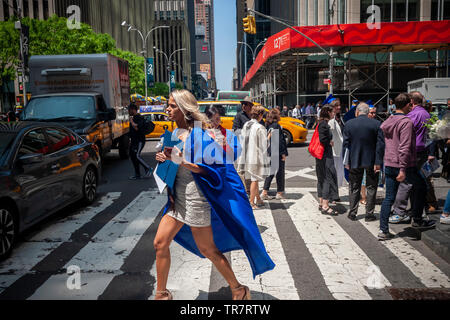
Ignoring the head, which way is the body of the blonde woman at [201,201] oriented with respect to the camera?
to the viewer's left

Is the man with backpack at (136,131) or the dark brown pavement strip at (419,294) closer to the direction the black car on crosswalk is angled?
the dark brown pavement strip

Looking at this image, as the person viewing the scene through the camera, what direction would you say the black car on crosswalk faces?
facing the viewer and to the left of the viewer

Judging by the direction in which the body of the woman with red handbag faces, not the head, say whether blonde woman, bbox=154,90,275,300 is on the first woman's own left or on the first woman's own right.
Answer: on the first woman's own right

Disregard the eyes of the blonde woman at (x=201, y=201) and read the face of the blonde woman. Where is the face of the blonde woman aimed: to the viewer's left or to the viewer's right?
to the viewer's left
